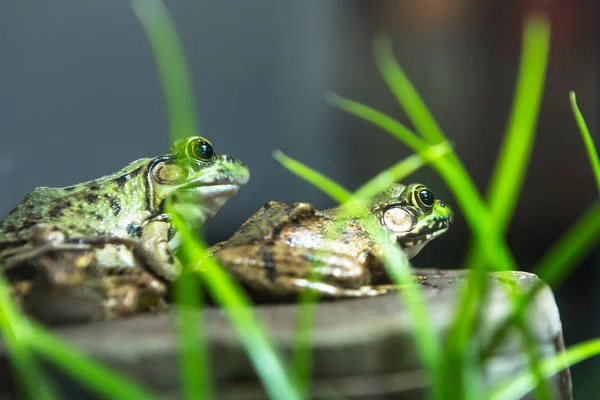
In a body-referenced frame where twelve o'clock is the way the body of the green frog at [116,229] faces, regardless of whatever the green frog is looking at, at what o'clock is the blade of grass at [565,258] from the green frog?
The blade of grass is roughly at 2 o'clock from the green frog.

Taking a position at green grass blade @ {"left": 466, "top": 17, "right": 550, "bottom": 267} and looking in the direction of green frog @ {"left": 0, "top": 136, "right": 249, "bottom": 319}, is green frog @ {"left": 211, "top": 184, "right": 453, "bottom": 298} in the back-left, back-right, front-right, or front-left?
front-right

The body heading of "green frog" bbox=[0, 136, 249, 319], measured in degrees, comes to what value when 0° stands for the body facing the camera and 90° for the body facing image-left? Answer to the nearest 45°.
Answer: approximately 270°

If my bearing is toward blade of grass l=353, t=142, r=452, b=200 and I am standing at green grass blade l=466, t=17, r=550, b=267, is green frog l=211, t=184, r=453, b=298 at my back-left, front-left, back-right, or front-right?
front-right

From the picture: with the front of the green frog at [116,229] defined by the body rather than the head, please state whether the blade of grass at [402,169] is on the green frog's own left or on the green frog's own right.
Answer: on the green frog's own right

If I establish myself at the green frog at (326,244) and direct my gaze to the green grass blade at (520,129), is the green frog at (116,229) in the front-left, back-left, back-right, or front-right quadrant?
back-right

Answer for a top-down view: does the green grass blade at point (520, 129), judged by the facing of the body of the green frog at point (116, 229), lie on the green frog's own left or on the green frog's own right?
on the green frog's own right
